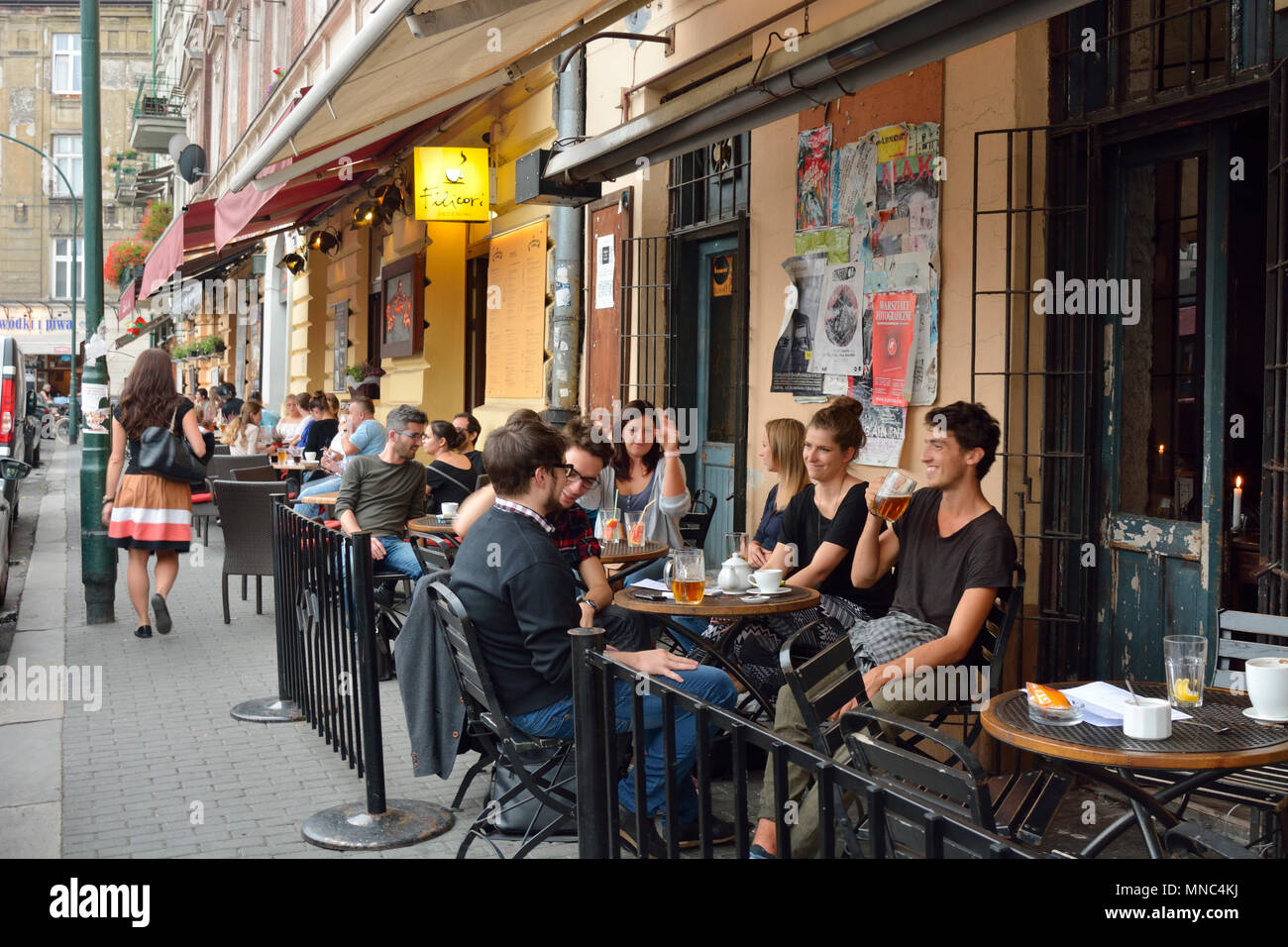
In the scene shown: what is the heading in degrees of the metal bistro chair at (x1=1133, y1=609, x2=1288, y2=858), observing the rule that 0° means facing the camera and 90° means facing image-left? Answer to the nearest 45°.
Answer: approximately 45°

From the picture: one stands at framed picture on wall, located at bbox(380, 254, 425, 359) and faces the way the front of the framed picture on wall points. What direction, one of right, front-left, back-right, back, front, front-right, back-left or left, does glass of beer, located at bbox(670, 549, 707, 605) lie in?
front-left

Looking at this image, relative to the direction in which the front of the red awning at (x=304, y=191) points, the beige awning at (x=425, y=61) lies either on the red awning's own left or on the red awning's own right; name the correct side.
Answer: on the red awning's own left

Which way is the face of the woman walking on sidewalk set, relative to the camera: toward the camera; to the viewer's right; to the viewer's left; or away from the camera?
away from the camera

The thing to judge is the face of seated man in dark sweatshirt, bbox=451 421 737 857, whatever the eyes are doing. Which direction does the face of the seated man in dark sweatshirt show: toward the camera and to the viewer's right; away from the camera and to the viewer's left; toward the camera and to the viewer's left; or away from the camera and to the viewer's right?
away from the camera and to the viewer's right

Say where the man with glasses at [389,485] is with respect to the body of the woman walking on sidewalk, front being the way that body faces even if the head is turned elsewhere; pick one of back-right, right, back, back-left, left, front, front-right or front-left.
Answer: back-right

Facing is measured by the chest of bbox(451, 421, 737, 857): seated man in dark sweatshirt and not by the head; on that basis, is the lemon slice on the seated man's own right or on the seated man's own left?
on the seated man's own right

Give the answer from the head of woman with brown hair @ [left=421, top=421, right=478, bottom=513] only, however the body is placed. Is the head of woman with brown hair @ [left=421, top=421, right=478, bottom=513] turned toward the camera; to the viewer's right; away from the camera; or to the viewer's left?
to the viewer's left

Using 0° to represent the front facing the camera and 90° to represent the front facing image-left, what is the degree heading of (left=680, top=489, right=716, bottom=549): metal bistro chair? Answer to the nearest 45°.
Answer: approximately 45°

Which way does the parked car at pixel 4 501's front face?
away from the camera
